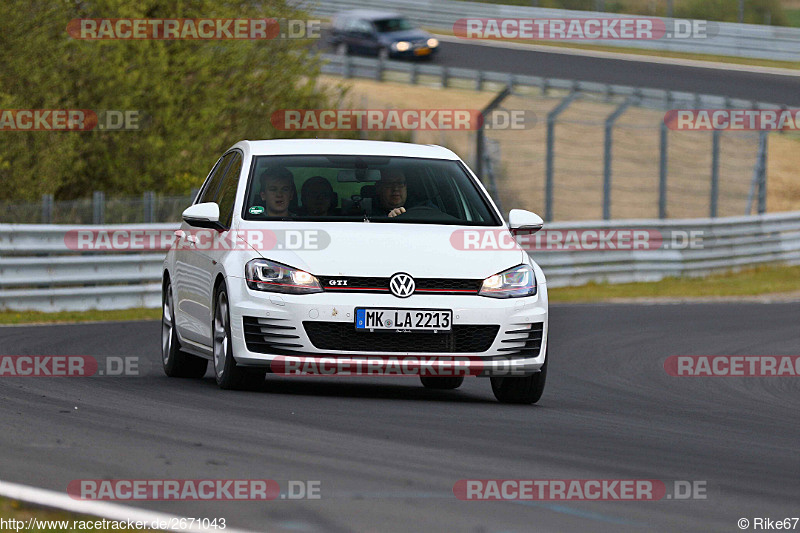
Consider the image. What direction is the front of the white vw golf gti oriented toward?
toward the camera

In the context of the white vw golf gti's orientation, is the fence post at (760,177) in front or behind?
behind

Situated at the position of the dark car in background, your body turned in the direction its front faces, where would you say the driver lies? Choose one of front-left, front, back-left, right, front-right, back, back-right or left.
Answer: front-right

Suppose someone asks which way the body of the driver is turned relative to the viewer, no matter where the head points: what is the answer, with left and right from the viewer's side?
facing the viewer

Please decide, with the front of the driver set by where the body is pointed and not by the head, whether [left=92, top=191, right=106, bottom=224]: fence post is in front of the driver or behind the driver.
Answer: behind

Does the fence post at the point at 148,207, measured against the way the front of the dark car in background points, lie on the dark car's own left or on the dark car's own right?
on the dark car's own right

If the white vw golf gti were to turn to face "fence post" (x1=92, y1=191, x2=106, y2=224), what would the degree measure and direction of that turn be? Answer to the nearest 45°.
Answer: approximately 180°

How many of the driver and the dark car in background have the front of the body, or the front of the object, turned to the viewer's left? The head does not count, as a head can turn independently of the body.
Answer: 0

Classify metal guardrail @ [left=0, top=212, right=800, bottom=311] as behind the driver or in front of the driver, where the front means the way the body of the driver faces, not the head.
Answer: behind

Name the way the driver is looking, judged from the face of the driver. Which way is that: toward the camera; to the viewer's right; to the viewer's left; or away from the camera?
toward the camera

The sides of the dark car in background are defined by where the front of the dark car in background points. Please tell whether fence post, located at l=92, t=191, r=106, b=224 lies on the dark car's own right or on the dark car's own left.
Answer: on the dark car's own right

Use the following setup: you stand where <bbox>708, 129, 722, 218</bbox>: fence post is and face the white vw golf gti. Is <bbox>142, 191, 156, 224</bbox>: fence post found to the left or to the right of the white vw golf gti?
right

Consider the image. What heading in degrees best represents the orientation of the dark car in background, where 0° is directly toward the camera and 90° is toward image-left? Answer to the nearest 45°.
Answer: approximately 315°

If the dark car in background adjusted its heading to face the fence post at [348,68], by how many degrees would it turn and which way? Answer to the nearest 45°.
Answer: approximately 90° to its right

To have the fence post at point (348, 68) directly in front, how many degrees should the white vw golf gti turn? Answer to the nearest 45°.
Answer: approximately 180°

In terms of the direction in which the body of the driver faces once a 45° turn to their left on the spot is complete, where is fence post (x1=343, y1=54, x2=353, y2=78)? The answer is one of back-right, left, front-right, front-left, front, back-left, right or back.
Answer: back-left

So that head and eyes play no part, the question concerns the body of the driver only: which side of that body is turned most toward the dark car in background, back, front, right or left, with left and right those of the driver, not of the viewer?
back

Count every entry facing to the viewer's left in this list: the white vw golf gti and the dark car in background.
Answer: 0
